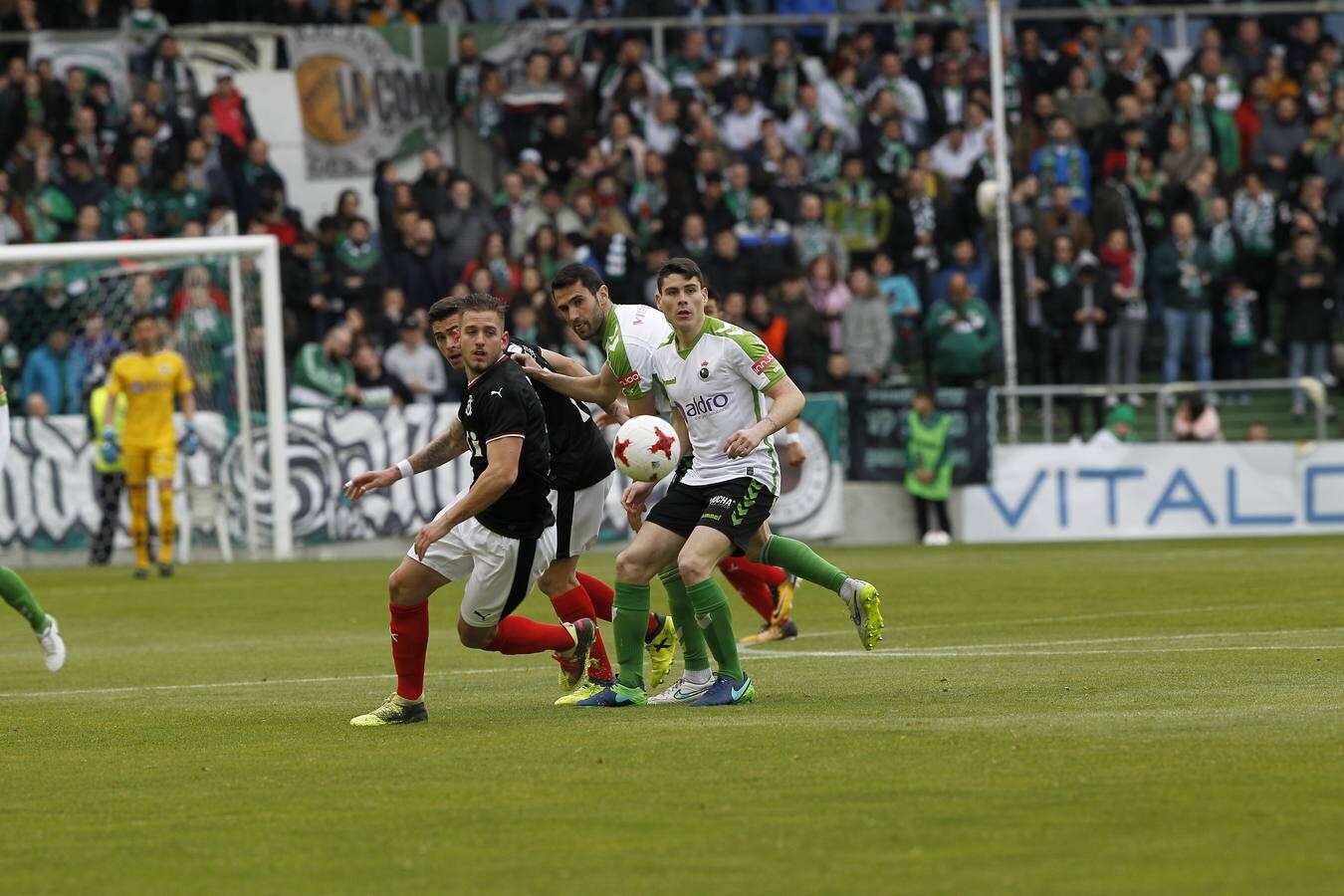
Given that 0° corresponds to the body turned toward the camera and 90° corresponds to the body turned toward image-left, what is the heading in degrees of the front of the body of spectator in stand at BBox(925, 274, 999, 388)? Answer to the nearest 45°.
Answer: approximately 0°

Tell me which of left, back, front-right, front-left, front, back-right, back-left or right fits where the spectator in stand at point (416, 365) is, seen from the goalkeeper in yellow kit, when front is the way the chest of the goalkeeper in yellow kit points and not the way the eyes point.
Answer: back-left

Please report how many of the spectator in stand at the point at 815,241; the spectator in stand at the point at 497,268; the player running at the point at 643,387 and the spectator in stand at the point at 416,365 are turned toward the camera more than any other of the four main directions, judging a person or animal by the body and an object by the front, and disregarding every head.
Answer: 3

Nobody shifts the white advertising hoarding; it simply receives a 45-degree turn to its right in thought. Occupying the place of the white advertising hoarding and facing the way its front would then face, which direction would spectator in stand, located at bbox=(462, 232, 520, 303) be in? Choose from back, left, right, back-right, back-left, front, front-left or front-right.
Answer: front-right

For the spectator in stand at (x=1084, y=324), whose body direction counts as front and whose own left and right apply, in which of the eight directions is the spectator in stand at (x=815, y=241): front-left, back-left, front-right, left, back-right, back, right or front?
right

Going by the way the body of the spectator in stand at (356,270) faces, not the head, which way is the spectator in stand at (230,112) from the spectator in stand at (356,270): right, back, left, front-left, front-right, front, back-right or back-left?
back-right

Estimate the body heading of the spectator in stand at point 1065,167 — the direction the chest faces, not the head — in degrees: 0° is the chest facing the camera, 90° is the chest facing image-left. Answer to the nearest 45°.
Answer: approximately 0°

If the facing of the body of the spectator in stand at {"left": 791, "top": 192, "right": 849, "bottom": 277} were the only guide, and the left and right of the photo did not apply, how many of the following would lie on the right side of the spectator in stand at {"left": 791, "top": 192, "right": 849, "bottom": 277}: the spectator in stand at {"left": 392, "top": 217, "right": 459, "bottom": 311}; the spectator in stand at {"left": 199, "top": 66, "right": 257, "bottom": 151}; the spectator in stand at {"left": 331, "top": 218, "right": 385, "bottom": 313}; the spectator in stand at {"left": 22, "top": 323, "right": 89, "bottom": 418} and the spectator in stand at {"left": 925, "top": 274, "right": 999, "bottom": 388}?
4

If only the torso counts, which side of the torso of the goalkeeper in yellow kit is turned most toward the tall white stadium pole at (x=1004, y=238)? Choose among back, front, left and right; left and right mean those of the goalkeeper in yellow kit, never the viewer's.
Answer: left
